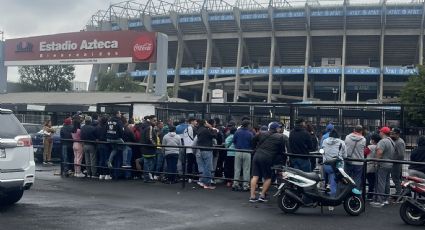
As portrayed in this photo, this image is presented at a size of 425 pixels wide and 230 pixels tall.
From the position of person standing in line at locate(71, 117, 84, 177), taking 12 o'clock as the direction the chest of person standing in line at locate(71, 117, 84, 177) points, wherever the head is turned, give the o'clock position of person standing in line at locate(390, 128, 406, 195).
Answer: person standing in line at locate(390, 128, 406, 195) is roughly at 3 o'clock from person standing in line at locate(71, 117, 84, 177).

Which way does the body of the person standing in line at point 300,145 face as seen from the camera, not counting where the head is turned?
away from the camera

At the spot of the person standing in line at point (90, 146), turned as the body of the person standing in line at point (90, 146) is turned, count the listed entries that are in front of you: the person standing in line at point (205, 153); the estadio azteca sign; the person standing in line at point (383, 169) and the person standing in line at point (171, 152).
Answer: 1

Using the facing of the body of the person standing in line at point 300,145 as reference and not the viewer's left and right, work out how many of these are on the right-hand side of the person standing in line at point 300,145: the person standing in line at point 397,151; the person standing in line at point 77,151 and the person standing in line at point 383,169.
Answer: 2

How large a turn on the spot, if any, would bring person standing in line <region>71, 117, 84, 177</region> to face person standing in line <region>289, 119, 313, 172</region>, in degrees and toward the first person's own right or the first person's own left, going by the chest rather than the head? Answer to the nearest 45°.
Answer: approximately 90° to the first person's own right

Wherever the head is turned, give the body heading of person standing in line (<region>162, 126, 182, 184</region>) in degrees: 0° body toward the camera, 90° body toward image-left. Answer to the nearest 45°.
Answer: approximately 180°

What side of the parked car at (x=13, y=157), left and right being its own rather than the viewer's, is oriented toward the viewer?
back

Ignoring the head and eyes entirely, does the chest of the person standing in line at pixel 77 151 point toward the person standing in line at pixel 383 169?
no

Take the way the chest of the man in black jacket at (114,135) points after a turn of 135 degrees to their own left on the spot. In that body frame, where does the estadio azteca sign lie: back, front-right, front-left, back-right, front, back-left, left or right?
right

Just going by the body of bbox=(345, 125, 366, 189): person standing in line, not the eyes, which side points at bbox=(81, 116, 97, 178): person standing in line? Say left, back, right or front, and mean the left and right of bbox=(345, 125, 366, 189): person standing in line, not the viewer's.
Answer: left

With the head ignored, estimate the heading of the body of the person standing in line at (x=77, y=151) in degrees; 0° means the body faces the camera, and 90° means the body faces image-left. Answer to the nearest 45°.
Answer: approximately 225°

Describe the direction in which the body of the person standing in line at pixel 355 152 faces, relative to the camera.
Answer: away from the camera

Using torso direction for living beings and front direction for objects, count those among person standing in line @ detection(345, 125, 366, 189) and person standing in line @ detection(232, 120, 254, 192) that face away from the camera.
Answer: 2

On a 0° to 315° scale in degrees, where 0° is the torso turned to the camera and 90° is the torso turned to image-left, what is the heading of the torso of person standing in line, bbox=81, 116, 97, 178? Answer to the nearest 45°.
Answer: approximately 180°
